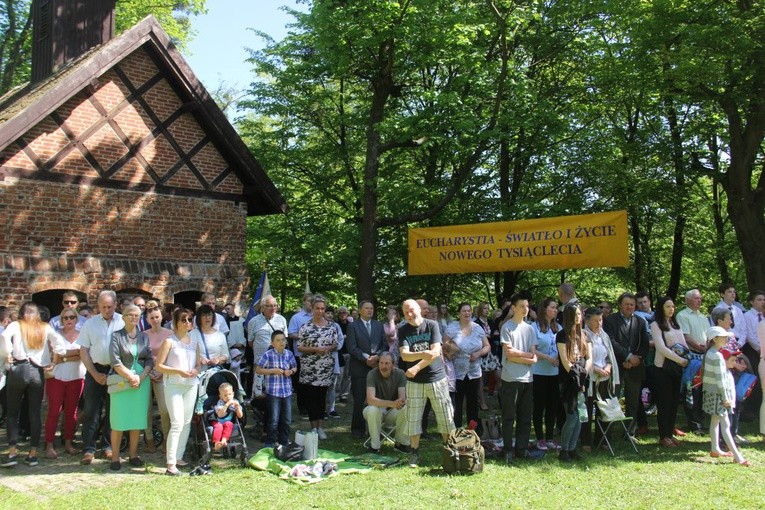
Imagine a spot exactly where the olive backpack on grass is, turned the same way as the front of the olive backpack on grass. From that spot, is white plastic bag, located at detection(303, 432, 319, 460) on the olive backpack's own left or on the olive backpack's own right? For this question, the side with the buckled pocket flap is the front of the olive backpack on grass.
on the olive backpack's own right

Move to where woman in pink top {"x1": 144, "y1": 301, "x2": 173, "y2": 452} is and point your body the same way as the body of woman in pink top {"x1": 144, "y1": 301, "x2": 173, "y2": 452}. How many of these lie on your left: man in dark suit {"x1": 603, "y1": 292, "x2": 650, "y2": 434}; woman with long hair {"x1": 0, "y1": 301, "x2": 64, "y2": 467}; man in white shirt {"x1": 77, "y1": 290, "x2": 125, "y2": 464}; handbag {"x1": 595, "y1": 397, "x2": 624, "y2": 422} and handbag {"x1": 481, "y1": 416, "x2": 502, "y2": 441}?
3

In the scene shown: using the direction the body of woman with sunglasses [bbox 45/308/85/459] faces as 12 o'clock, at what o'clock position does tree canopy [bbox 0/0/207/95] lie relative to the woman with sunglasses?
The tree canopy is roughly at 6 o'clock from the woman with sunglasses.

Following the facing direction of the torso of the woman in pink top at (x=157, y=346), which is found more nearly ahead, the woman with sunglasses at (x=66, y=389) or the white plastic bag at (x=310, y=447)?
the white plastic bag

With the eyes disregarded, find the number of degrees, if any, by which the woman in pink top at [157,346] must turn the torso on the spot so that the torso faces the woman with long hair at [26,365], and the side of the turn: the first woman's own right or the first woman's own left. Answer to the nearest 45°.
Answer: approximately 90° to the first woman's own right

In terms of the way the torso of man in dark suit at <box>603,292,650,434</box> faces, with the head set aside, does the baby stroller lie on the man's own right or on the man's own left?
on the man's own right

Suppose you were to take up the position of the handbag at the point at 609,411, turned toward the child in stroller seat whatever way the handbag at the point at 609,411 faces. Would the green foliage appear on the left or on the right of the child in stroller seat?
right

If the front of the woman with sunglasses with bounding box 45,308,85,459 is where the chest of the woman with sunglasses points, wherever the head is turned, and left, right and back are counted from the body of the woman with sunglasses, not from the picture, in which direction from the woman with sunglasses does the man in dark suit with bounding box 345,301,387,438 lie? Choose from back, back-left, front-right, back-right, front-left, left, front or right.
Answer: left

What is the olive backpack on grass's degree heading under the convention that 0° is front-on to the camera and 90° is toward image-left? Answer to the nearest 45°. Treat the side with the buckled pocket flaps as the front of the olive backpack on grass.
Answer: approximately 0°
